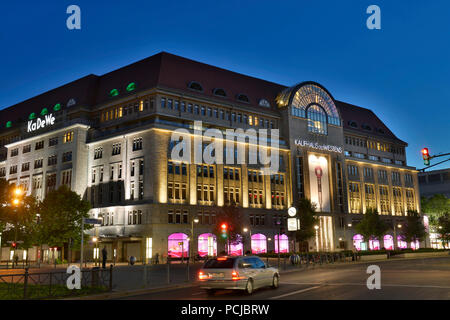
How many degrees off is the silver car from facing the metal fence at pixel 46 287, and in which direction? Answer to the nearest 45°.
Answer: approximately 135° to its left

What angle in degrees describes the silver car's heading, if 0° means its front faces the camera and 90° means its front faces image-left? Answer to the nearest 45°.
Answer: approximately 225°
